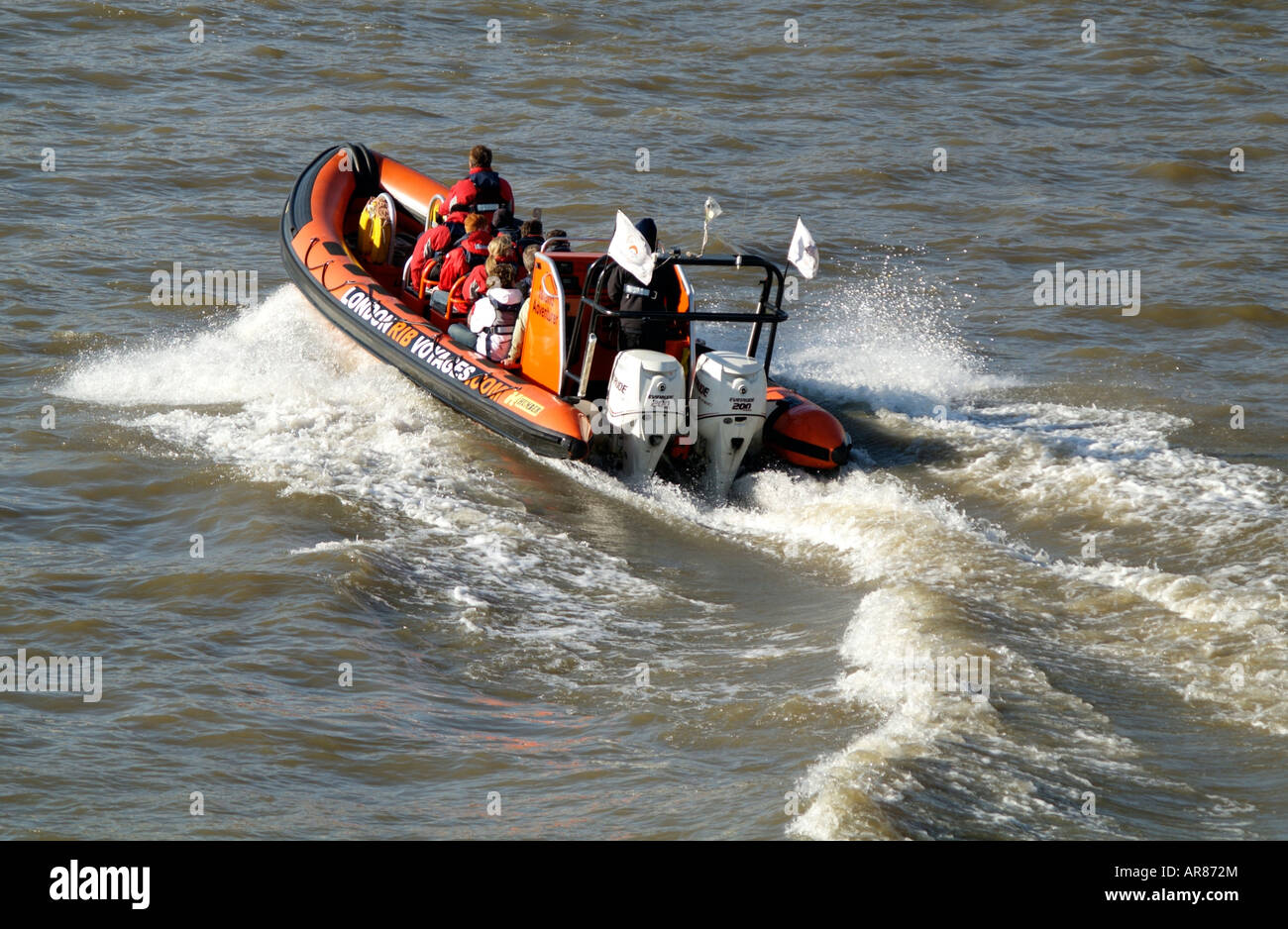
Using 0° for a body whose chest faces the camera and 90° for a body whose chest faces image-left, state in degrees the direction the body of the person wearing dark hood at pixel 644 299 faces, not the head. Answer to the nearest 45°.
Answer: approximately 135°

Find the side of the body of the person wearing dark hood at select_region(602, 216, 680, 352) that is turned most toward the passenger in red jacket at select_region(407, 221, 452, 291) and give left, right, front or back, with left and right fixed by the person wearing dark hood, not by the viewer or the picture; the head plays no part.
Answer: front

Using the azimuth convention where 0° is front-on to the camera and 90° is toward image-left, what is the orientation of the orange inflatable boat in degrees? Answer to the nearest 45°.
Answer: approximately 135°

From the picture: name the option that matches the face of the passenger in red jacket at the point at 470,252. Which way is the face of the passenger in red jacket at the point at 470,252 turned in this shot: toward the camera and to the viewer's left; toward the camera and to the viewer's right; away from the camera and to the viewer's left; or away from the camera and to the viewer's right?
away from the camera and to the viewer's left

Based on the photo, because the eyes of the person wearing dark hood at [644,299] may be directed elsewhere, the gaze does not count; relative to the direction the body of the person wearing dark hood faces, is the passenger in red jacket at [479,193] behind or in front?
in front

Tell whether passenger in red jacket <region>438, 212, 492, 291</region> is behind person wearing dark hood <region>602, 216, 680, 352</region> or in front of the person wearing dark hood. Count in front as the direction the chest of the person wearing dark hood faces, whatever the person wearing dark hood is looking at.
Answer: in front

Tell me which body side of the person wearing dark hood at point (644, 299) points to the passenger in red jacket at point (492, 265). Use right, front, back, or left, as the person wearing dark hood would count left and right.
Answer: front
